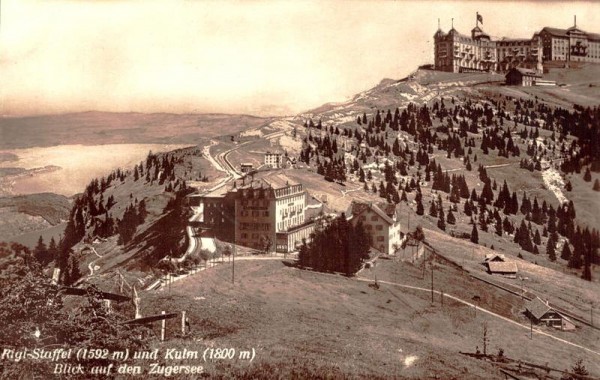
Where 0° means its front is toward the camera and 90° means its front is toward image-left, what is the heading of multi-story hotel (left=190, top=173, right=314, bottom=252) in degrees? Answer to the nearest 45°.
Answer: approximately 315°

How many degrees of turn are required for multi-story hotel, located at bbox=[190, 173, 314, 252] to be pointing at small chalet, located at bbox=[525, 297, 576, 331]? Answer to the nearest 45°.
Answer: approximately 45° to its left

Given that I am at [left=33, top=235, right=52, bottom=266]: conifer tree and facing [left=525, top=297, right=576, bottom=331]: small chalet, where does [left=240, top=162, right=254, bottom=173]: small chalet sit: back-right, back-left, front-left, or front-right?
front-left

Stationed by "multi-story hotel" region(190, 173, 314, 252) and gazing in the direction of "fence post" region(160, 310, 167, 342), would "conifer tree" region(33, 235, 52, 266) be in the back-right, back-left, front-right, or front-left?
front-right

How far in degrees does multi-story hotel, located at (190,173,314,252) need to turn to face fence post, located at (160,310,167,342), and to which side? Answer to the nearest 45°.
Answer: approximately 45° to its right

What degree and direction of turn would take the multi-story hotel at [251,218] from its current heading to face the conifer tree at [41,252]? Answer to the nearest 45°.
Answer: approximately 135° to its right

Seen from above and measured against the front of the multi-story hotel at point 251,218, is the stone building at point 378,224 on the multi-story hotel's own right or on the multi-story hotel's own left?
on the multi-story hotel's own left

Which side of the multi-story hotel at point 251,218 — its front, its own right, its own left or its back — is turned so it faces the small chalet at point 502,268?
left
